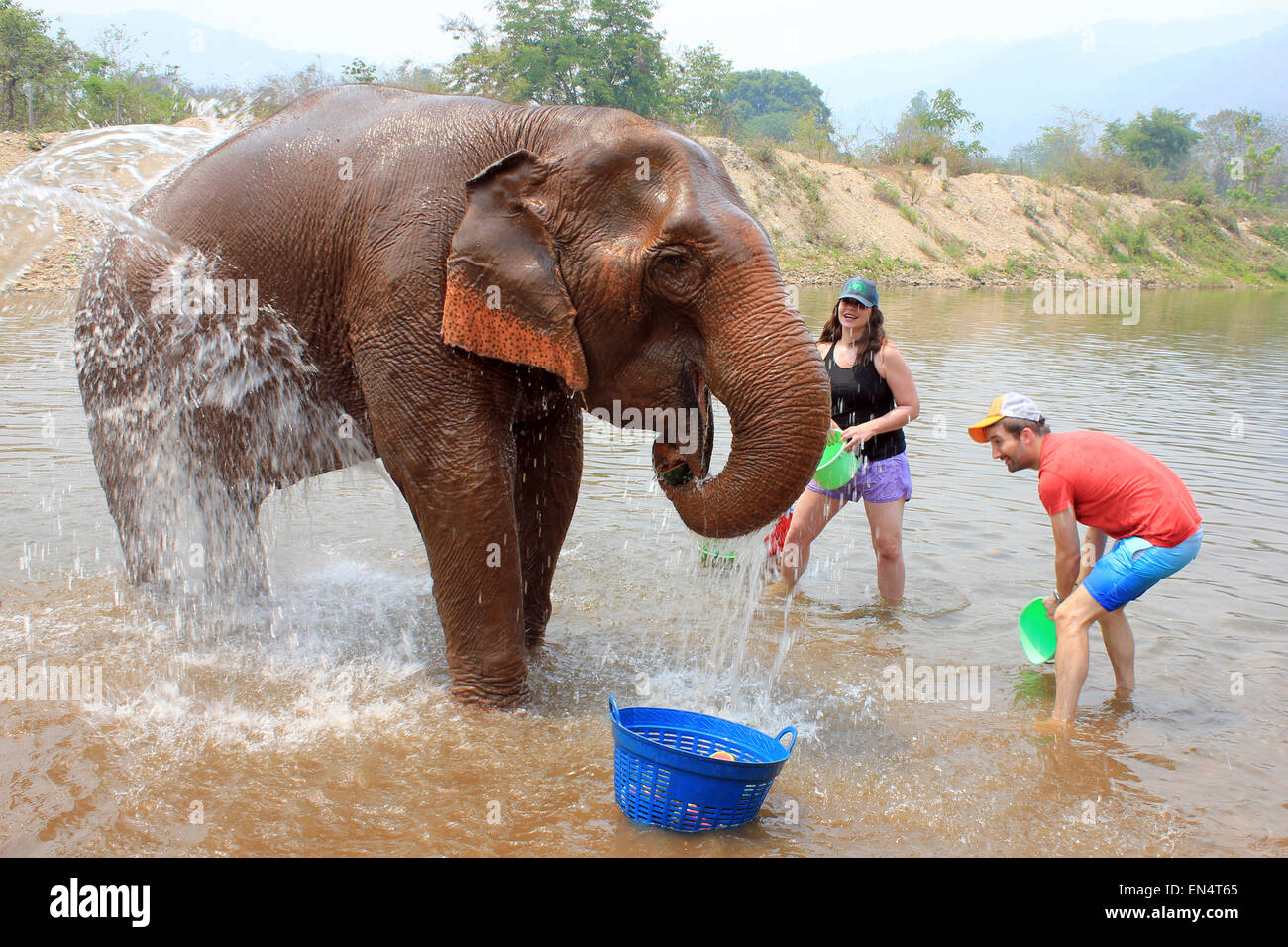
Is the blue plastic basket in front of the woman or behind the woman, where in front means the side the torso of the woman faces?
in front

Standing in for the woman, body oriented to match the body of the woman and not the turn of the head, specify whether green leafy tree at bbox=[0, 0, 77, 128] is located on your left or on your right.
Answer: on your right

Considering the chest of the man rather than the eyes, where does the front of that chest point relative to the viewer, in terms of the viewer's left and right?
facing to the left of the viewer

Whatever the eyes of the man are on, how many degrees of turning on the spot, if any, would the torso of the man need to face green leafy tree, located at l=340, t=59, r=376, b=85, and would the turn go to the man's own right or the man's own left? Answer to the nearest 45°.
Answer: approximately 45° to the man's own right

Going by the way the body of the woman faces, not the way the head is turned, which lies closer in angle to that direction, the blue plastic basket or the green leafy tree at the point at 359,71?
the blue plastic basket

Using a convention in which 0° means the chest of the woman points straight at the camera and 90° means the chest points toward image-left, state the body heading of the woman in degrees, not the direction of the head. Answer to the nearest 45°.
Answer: approximately 45°

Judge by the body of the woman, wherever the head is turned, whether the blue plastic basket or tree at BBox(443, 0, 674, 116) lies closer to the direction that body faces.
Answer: the blue plastic basket

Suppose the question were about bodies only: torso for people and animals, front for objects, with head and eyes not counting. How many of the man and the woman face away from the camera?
0

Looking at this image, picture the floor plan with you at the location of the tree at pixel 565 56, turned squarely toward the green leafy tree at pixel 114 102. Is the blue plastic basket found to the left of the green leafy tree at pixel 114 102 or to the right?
left

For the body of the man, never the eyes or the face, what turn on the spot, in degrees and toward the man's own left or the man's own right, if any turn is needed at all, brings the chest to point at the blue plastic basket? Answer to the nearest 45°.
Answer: approximately 45° to the man's own left

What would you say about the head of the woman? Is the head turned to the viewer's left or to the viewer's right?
to the viewer's left

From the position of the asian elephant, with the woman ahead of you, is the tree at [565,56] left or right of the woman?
left

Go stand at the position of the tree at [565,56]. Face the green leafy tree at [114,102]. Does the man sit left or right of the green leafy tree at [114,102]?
left
